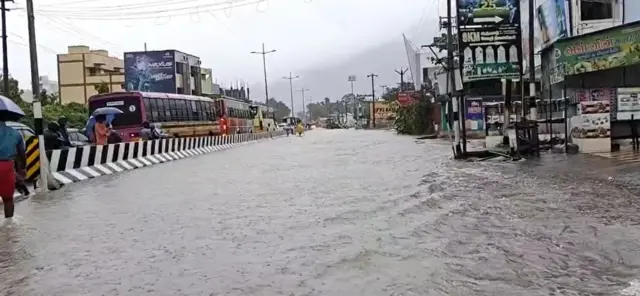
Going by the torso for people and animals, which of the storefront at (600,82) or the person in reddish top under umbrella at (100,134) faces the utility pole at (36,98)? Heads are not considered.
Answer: the storefront

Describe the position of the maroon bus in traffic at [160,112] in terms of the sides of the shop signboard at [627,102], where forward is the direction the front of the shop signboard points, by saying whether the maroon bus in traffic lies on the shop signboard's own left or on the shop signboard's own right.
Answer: on the shop signboard's own right

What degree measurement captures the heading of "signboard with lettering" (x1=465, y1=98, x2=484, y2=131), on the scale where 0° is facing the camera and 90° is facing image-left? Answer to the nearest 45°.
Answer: approximately 0°

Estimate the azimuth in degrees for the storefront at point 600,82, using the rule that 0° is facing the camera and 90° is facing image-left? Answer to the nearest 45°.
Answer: approximately 45°

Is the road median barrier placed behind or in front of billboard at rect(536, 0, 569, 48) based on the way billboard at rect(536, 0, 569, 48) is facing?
in front

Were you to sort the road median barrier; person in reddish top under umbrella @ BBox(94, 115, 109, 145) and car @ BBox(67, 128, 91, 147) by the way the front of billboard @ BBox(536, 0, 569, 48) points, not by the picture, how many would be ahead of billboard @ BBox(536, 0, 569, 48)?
3

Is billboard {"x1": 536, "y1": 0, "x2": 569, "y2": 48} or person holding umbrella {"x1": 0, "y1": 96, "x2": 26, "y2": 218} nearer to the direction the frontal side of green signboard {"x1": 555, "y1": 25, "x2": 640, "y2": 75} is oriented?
the person holding umbrella

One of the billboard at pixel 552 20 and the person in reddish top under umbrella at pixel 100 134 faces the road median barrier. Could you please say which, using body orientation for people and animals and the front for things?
the billboard

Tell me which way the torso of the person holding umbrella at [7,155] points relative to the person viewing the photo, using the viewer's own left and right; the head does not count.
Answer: facing away from the viewer

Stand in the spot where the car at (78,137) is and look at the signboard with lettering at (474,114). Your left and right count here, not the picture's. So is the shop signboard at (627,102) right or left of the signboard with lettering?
right

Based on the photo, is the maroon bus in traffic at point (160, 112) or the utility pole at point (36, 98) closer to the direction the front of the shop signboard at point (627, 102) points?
the utility pole

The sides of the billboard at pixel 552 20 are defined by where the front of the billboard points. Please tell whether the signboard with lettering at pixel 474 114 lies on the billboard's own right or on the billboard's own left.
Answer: on the billboard's own right
